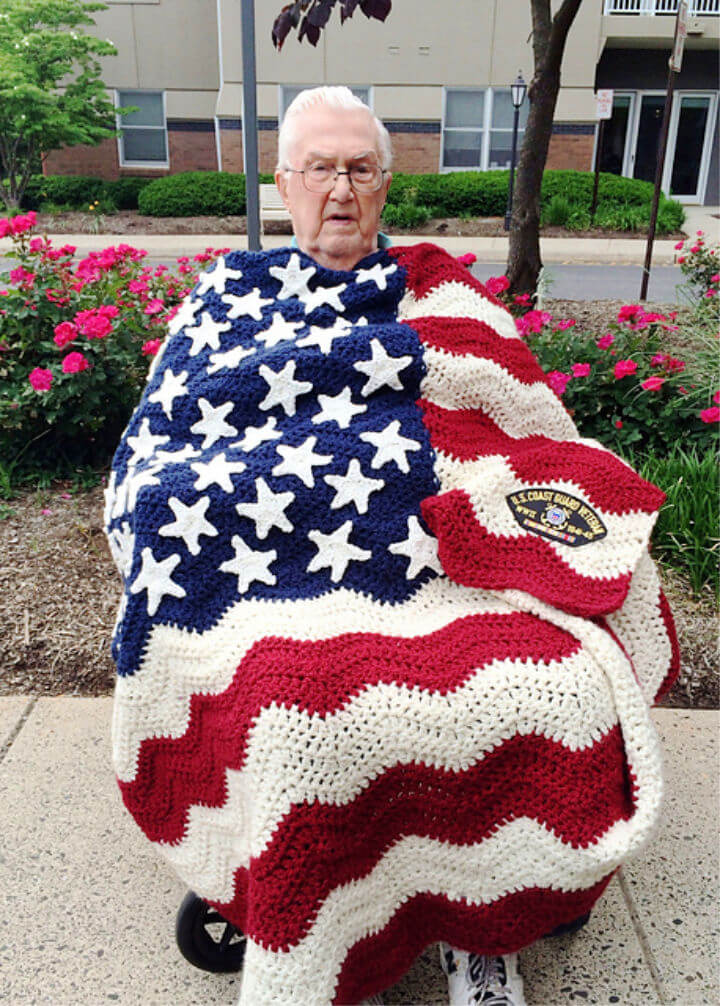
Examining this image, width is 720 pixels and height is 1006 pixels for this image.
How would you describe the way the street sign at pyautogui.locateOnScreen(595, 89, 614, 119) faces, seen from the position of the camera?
facing the viewer

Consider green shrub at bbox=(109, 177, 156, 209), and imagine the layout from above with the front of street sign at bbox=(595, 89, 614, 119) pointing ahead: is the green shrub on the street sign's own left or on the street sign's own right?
on the street sign's own right

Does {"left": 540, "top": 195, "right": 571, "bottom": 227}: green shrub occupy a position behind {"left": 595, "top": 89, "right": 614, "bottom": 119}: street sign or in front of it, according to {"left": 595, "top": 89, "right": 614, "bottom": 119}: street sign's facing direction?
in front

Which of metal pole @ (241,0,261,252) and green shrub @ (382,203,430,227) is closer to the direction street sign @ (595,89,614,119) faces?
the metal pole

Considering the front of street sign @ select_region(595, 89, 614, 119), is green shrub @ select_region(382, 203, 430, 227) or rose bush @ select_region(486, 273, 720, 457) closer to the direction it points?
the rose bush

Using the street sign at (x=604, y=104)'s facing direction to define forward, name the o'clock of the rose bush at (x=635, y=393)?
The rose bush is roughly at 12 o'clock from the street sign.

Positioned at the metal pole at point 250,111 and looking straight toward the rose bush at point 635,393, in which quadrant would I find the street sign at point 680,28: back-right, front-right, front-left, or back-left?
front-left

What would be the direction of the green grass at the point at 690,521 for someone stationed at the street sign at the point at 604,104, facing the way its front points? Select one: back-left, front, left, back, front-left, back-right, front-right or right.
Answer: front

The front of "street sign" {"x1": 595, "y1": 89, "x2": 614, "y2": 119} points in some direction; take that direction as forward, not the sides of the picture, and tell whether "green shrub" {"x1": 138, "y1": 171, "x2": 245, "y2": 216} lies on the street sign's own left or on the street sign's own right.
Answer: on the street sign's own right

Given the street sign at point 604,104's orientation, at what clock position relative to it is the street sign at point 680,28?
the street sign at point 680,28 is roughly at 12 o'clock from the street sign at point 604,104.
